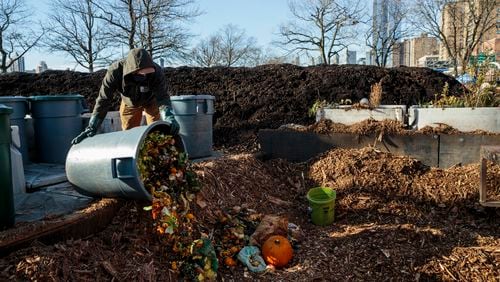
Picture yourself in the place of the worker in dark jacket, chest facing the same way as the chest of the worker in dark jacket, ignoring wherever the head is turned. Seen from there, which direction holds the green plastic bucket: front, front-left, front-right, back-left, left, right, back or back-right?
left

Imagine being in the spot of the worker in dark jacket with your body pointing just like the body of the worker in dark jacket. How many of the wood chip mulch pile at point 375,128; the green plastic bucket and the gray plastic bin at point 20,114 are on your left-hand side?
2

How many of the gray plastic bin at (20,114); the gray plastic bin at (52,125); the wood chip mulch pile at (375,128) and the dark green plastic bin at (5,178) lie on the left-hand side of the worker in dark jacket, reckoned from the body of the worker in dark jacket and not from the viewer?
1

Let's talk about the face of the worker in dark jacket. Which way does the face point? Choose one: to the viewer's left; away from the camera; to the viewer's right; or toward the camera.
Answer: toward the camera

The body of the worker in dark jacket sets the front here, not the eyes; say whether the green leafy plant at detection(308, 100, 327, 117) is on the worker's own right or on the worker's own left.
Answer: on the worker's own left

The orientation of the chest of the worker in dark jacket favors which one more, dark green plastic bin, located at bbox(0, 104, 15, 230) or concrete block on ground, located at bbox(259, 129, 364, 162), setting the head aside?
the dark green plastic bin

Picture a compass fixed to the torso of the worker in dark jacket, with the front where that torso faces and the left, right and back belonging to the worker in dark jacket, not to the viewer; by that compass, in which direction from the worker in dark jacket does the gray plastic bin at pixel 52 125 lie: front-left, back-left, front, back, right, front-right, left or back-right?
back-right

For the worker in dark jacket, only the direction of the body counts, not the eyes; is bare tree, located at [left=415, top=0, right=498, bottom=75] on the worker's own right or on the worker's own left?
on the worker's own left

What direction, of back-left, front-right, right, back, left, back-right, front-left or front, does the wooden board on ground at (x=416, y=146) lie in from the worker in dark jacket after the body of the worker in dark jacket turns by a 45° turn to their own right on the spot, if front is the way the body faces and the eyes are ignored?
back-left

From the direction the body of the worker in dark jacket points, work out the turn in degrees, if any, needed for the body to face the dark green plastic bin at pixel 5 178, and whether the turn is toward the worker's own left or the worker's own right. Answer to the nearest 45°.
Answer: approximately 45° to the worker's own right

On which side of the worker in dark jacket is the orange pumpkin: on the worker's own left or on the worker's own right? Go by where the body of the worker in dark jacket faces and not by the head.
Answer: on the worker's own left

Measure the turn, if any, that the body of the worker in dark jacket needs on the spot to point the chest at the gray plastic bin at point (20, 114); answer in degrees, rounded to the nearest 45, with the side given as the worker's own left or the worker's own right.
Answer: approximately 135° to the worker's own right

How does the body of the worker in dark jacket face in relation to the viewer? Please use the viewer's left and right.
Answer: facing the viewer
